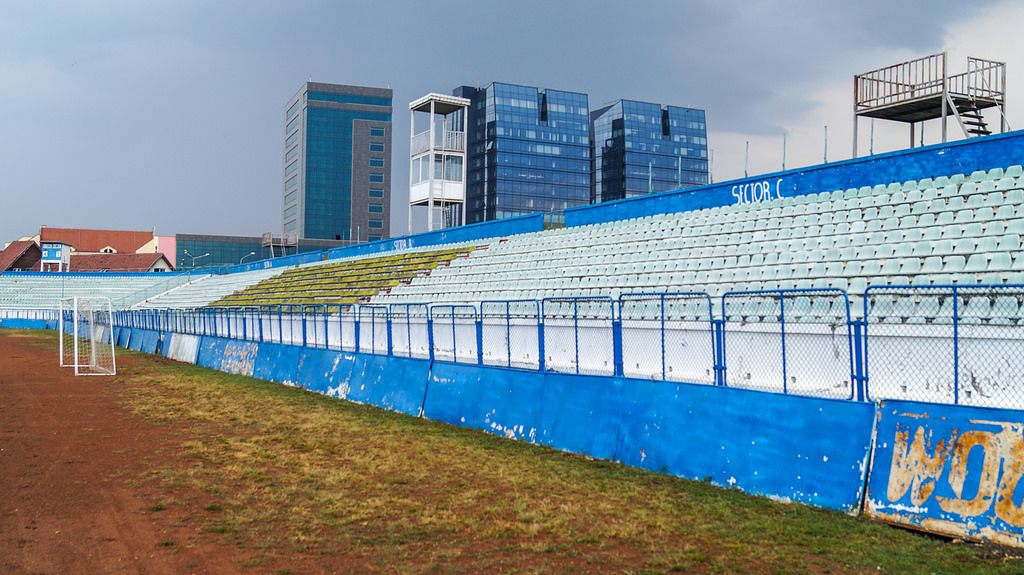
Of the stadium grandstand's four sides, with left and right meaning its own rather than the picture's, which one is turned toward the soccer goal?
right

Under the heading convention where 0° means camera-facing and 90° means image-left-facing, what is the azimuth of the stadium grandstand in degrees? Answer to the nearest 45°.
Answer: approximately 45°

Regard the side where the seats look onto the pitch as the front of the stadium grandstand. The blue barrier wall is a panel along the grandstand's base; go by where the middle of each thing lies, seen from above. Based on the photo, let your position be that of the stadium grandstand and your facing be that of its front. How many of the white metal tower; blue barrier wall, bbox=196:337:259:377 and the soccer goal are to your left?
0

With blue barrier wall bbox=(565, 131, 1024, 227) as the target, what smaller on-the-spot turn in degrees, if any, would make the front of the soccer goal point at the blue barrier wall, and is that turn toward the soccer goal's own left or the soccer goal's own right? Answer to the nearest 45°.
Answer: approximately 135° to the soccer goal's own left

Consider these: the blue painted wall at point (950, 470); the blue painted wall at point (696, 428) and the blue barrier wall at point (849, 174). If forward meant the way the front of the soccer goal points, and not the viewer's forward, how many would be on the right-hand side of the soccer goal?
0

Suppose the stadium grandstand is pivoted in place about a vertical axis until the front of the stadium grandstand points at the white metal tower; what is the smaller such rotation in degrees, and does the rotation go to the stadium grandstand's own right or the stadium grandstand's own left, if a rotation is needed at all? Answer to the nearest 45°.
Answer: approximately 135° to the stadium grandstand's own right

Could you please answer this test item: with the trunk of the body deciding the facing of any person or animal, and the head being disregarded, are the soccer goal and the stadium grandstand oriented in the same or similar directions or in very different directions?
same or similar directions

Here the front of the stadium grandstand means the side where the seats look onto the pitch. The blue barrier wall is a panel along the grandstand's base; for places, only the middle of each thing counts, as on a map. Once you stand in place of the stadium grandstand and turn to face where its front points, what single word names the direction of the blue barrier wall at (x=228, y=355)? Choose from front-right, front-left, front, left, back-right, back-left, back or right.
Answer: right

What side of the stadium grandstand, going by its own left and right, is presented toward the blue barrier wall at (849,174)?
back

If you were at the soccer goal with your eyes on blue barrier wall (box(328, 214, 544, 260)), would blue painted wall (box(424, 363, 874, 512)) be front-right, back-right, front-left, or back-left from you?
front-right

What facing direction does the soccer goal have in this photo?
to the viewer's left

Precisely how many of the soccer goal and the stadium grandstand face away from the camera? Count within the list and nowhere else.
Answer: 0

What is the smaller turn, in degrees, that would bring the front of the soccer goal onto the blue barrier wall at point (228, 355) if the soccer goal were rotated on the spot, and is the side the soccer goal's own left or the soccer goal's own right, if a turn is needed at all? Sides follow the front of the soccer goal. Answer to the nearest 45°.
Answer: approximately 135° to the soccer goal's own left
